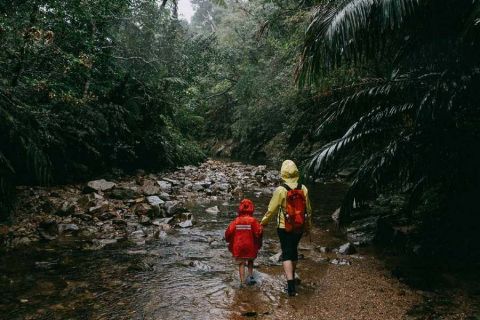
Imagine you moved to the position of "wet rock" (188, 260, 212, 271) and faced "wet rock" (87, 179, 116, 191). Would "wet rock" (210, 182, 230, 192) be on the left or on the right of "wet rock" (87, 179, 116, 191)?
right

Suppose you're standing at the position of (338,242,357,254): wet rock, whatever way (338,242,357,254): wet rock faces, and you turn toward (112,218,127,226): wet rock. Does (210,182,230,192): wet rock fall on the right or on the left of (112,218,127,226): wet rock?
right

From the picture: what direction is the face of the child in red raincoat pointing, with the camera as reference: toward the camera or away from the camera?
away from the camera

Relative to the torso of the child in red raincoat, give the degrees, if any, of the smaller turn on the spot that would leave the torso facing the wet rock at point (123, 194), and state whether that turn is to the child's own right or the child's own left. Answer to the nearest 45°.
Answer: approximately 45° to the child's own left

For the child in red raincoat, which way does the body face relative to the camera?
away from the camera

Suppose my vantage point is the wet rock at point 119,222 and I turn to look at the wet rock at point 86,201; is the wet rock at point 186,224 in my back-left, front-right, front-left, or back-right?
back-right

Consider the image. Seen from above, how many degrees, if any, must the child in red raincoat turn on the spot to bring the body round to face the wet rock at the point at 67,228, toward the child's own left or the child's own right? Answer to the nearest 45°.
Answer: approximately 45° to the child's own left

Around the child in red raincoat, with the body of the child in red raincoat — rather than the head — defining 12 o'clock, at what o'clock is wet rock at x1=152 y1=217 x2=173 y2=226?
The wet rock is roughly at 11 o'clock from the child in red raincoat.
